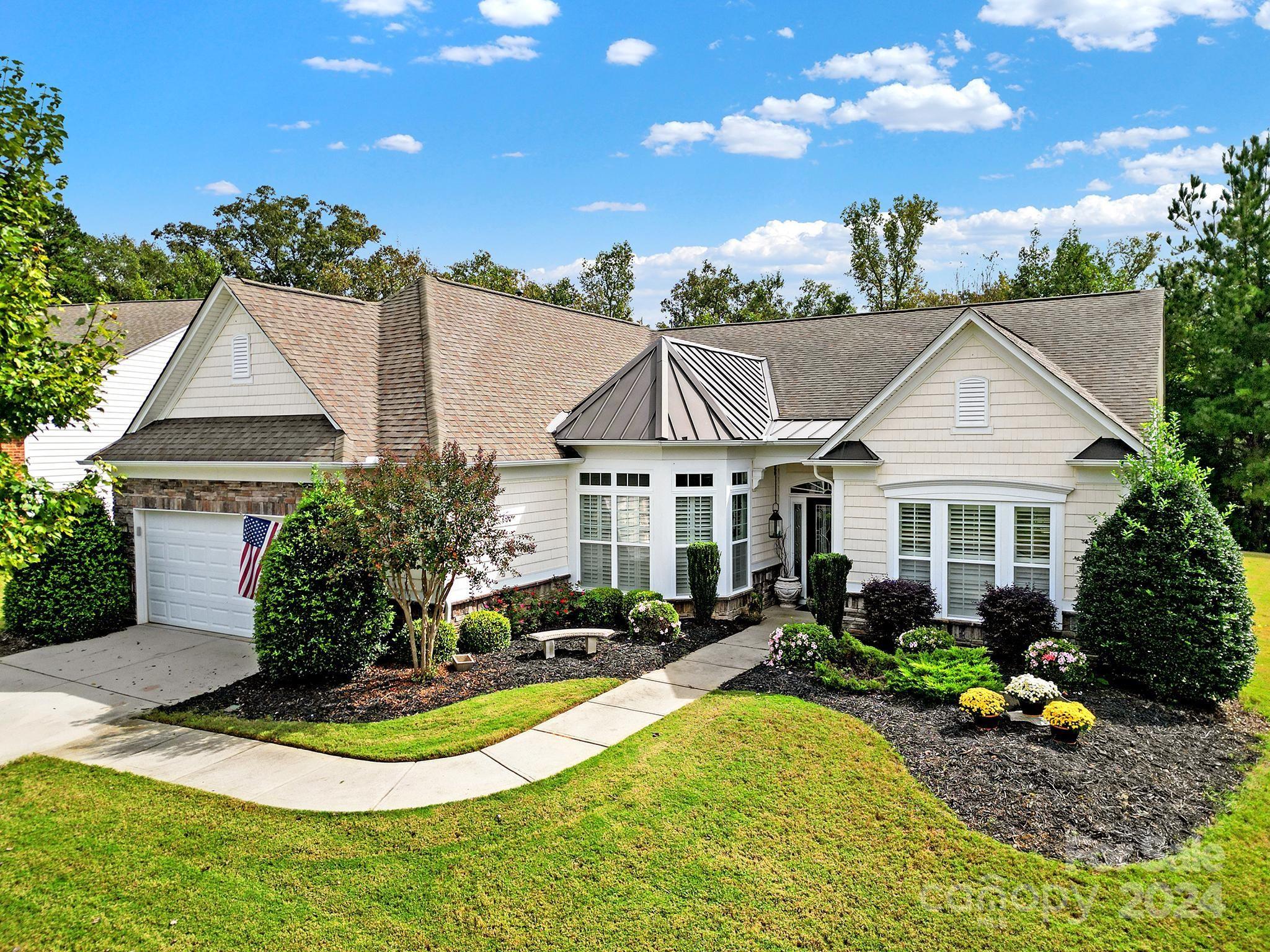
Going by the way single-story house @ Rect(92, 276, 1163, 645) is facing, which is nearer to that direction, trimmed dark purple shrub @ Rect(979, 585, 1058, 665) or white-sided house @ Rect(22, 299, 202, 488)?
the trimmed dark purple shrub

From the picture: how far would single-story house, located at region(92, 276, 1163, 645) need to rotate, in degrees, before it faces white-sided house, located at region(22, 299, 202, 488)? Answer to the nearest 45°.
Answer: approximately 135° to its right

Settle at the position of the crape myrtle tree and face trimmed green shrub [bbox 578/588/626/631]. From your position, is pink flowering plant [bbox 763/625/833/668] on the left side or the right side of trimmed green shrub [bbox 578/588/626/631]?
right

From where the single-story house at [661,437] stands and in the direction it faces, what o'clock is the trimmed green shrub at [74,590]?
The trimmed green shrub is roughly at 3 o'clock from the single-story house.

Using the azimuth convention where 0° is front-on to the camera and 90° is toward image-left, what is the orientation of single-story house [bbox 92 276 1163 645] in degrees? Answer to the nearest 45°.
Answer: approximately 0°

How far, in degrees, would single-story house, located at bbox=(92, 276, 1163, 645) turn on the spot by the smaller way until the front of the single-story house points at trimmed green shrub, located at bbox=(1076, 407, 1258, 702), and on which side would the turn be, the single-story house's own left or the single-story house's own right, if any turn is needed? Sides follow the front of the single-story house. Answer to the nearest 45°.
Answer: approximately 45° to the single-story house's own left

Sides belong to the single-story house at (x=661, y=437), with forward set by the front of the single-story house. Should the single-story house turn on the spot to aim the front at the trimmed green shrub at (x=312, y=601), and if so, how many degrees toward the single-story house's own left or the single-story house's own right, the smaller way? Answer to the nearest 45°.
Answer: approximately 45° to the single-story house's own right

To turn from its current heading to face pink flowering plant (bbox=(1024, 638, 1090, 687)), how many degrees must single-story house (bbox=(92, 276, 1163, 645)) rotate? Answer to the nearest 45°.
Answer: approximately 45° to its left
